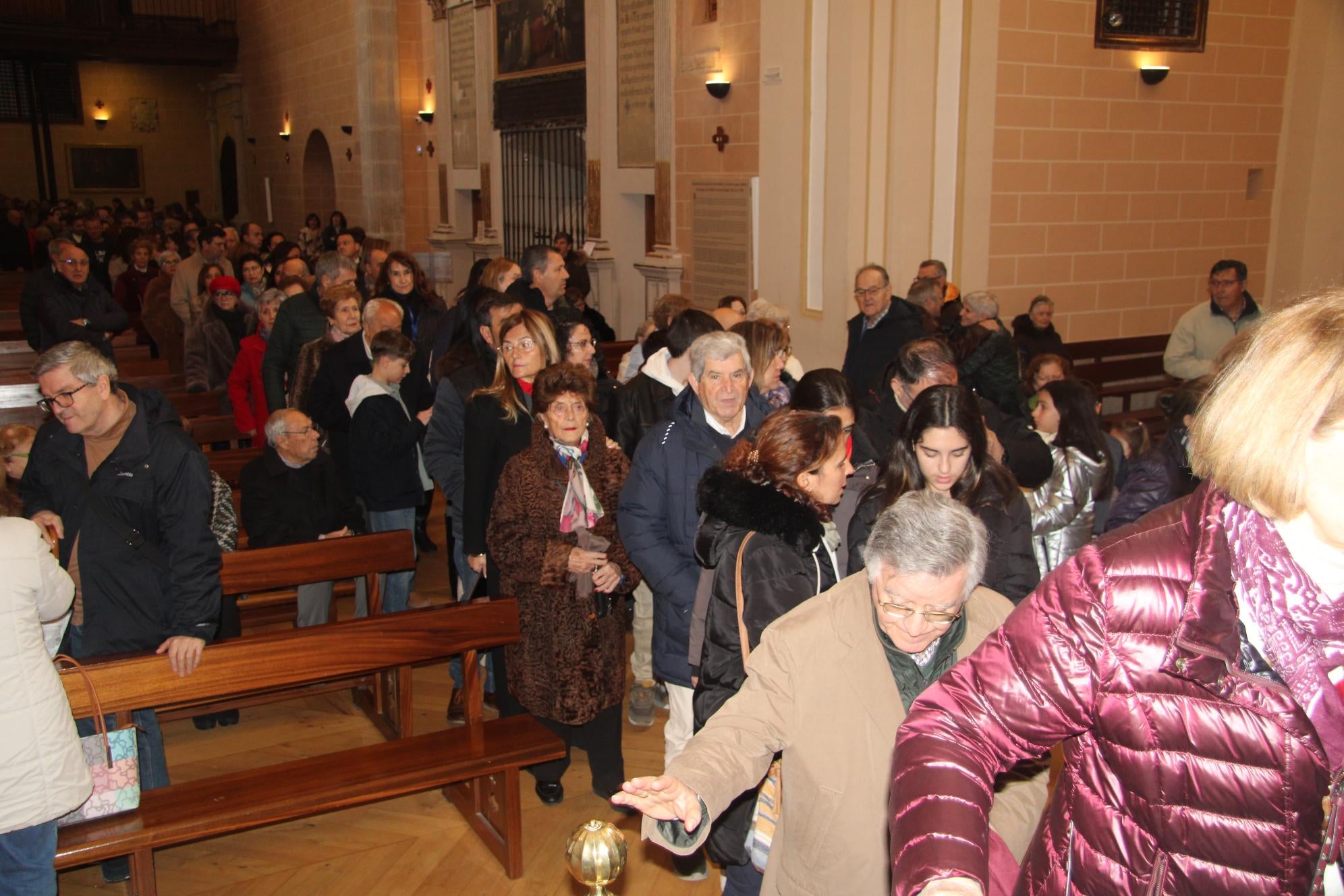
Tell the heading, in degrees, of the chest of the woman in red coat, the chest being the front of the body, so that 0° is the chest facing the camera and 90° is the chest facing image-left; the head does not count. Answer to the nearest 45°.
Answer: approximately 315°

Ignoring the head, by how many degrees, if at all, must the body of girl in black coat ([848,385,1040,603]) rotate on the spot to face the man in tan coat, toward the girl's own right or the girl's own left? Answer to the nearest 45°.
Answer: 0° — they already face them

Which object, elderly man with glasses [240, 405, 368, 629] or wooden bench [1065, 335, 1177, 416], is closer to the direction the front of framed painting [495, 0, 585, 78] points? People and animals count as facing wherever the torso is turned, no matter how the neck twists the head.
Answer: the elderly man with glasses
